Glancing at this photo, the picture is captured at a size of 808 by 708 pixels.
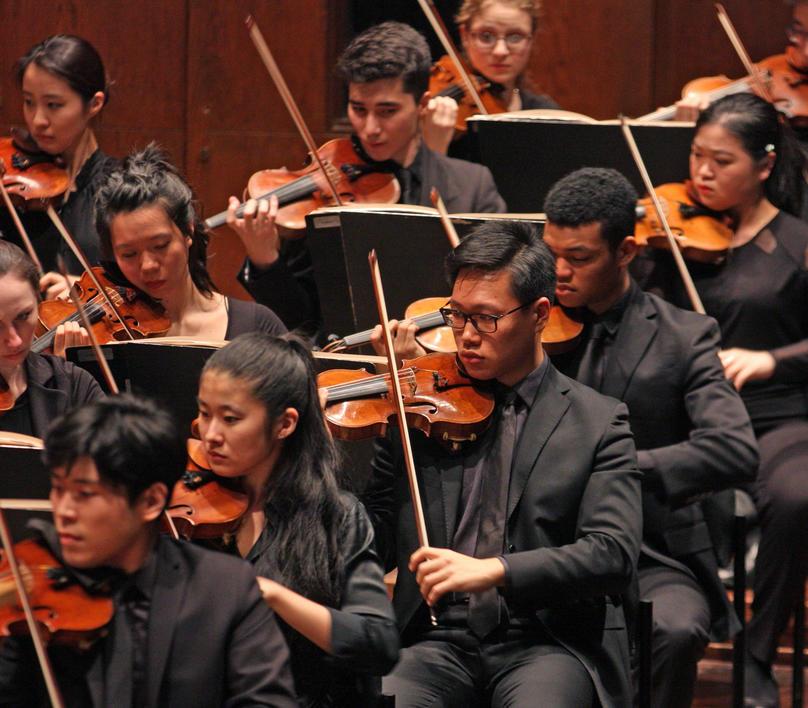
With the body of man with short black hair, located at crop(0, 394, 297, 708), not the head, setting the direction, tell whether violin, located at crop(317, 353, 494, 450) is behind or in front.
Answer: behind

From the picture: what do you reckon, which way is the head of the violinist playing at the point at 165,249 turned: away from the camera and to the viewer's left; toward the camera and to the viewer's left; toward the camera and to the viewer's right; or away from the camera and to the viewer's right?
toward the camera and to the viewer's left

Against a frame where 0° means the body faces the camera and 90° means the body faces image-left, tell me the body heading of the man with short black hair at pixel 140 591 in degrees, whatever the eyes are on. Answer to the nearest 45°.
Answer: approximately 45°

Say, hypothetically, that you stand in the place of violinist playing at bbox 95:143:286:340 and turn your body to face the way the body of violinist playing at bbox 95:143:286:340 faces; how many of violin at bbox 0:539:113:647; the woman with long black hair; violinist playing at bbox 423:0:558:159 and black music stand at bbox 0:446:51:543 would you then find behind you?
1

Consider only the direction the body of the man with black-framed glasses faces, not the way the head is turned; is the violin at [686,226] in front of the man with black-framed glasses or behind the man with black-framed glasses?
behind

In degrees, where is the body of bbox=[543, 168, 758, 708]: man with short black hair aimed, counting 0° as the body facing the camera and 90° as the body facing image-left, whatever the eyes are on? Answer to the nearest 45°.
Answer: approximately 45°

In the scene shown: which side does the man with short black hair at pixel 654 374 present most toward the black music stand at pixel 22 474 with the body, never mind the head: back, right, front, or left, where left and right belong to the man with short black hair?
front

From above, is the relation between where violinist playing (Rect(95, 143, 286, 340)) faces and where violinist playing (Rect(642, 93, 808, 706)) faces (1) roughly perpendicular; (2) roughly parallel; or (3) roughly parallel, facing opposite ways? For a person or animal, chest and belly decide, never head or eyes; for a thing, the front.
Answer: roughly parallel

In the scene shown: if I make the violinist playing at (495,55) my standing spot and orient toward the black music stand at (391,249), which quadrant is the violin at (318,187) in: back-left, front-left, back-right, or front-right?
front-right

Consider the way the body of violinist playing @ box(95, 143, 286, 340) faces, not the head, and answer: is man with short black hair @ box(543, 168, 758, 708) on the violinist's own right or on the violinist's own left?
on the violinist's own left

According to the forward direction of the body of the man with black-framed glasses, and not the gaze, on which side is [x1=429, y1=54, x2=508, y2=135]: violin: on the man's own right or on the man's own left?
on the man's own right

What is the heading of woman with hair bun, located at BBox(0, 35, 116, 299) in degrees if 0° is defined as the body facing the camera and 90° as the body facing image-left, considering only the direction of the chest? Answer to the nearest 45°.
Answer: approximately 45°

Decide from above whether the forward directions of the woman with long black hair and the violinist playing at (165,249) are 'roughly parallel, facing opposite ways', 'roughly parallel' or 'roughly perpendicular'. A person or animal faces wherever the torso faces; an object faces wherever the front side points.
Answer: roughly parallel

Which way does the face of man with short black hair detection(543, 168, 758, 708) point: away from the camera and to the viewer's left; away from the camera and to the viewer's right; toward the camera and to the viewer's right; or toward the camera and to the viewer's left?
toward the camera and to the viewer's left
